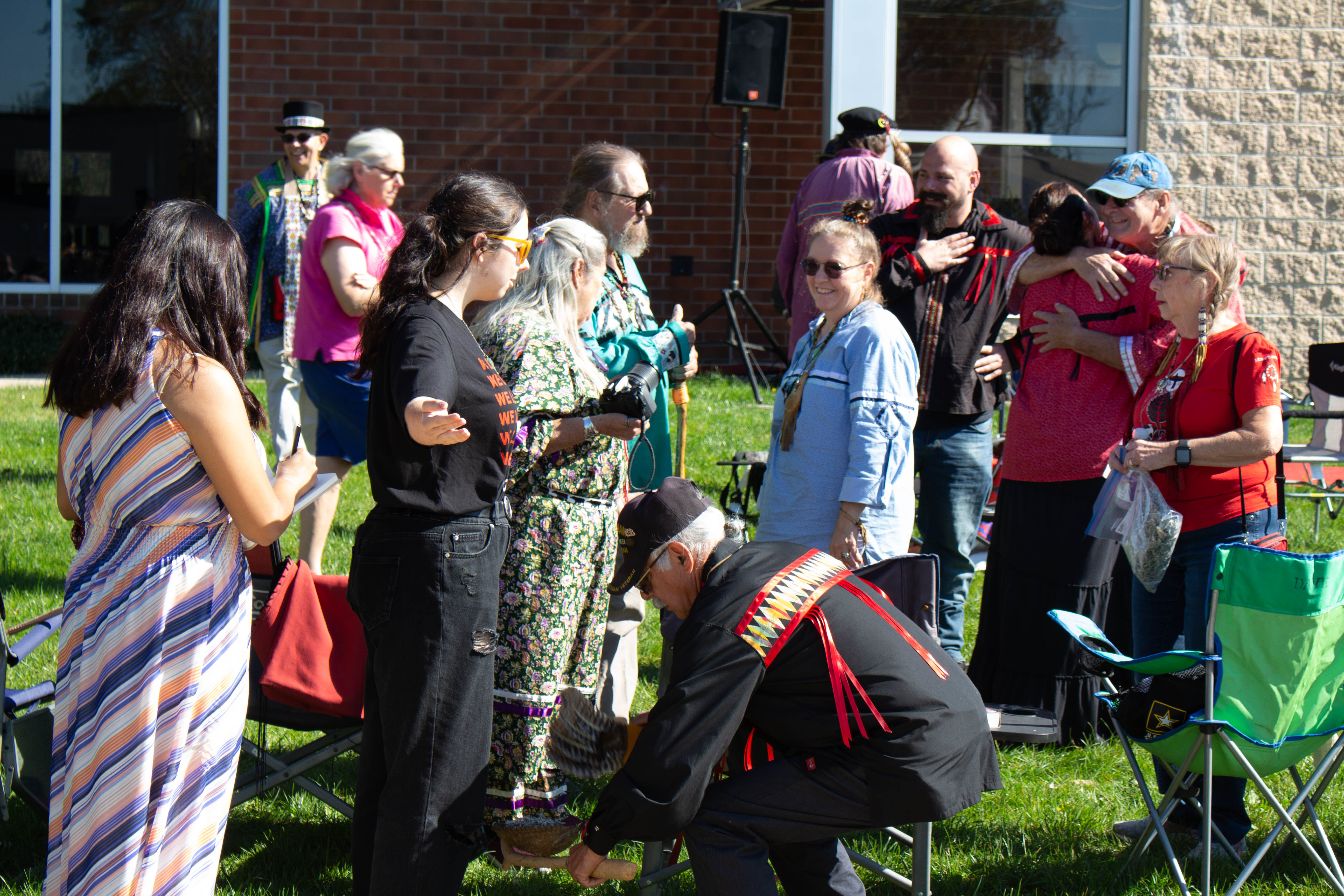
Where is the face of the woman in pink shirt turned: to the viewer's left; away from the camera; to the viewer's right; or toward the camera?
to the viewer's right

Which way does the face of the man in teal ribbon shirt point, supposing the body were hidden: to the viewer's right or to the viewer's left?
to the viewer's right

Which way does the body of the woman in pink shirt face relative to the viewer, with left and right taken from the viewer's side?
facing to the right of the viewer

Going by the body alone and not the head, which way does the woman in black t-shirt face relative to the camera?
to the viewer's right

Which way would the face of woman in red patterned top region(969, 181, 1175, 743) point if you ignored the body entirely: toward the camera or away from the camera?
away from the camera

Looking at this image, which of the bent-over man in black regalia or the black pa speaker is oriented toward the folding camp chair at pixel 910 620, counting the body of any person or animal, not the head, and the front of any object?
the black pa speaker

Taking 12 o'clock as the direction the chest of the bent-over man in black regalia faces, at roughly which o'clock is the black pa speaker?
The black pa speaker is roughly at 3 o'clock from the bent-over man in black regalia.

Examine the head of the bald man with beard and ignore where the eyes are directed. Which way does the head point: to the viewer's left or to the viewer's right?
to the viewer's left

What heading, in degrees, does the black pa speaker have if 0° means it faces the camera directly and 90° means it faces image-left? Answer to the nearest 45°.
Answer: approximately 0°

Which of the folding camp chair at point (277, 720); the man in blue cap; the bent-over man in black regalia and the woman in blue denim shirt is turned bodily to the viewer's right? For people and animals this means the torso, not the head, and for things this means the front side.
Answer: the folding camp chair

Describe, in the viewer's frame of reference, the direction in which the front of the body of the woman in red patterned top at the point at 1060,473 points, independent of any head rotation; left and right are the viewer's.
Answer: facing away from the viewer and to the right of the viewer
